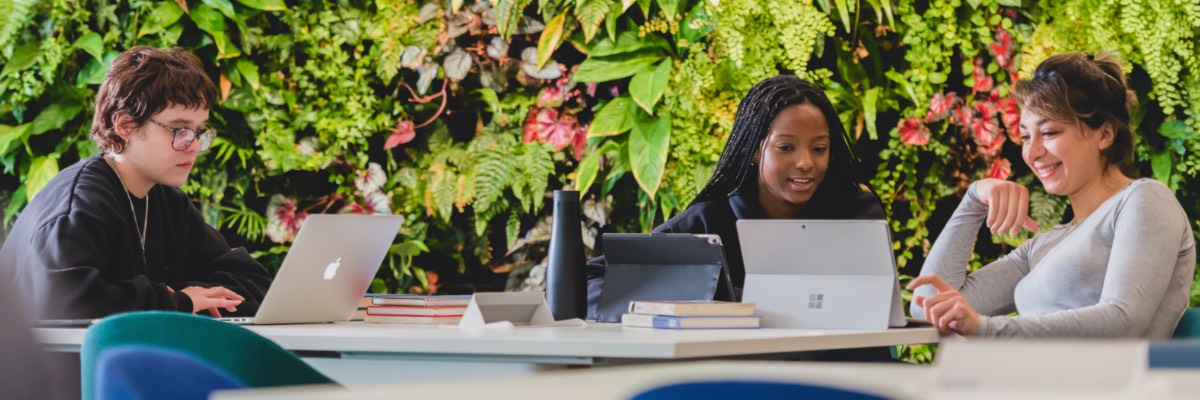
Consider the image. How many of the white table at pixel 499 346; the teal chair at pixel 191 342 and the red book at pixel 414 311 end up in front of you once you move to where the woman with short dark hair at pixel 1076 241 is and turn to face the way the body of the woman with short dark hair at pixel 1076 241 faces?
3

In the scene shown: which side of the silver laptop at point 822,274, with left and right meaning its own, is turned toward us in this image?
back

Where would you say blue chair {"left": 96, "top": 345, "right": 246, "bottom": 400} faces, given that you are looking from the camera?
facing away from the viewer and to the right of the viewer

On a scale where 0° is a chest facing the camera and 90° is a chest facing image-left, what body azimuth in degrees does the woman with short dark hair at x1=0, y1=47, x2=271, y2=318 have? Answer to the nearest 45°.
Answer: approximately 315°

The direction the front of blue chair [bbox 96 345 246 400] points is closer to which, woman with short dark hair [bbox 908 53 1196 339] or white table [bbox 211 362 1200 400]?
the woman with short dark hair

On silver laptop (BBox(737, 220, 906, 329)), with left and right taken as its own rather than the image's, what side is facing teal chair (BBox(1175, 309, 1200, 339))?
right

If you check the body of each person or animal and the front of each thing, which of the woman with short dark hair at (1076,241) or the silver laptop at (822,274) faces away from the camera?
the silver laptop

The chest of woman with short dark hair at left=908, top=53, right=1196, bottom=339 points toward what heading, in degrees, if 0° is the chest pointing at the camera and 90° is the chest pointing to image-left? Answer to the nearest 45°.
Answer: approximately 45°

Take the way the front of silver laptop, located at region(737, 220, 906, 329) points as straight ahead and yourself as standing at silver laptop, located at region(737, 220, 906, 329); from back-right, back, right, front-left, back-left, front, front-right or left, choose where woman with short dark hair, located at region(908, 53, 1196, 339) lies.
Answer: front-right

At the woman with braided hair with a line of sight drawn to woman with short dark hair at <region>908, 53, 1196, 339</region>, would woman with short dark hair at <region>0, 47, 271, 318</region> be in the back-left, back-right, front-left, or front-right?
back-right

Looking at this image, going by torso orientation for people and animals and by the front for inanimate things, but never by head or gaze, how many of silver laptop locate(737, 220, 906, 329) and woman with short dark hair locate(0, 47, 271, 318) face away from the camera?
1

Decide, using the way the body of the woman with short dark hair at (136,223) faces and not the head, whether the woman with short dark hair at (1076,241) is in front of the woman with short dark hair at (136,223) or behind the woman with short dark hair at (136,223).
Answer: in front

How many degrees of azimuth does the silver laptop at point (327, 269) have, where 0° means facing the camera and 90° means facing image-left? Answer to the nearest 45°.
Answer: approximately 135°
